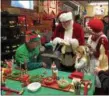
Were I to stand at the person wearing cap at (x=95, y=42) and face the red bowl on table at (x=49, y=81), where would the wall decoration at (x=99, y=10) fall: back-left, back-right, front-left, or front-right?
back-right

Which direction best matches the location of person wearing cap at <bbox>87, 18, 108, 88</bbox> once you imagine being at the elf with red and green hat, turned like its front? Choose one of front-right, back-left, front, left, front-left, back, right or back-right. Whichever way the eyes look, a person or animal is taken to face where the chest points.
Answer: front-left

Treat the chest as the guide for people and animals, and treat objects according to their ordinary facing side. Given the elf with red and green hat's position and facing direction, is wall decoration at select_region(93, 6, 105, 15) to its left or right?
on its left

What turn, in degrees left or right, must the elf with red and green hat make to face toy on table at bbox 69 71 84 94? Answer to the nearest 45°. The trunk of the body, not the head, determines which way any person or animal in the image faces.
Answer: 0° — it already faces it

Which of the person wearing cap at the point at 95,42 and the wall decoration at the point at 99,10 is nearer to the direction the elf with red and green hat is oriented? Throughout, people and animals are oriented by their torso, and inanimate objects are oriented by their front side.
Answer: the person wearing cap

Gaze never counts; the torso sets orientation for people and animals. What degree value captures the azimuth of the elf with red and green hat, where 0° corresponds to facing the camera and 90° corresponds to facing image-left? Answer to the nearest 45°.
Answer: approximately 315°

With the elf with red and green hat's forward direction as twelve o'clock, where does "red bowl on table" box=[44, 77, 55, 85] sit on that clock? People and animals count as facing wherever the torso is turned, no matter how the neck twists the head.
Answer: The red bowl on table is roughly at 1 o'clock from the elf with red and green hat.

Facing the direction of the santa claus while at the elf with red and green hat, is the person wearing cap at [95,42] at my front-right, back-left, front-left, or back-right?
front-right

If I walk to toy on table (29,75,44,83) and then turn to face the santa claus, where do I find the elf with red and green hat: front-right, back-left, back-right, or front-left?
front-left

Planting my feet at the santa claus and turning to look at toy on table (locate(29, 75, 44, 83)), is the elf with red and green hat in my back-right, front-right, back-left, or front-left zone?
front-right

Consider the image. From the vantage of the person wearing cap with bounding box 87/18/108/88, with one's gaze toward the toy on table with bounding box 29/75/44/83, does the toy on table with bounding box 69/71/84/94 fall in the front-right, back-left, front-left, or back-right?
front-left

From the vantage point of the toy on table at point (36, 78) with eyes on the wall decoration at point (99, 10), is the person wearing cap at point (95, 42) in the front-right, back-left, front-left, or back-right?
front-right

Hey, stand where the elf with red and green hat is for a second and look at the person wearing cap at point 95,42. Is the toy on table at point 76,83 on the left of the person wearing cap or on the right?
right
